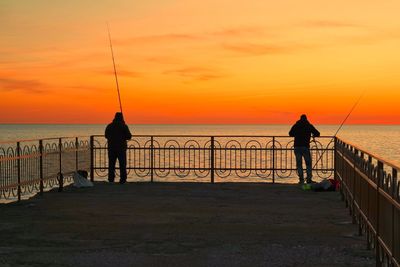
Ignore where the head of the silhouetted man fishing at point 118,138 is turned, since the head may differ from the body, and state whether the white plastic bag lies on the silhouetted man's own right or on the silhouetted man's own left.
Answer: on the silhouetted man's own left

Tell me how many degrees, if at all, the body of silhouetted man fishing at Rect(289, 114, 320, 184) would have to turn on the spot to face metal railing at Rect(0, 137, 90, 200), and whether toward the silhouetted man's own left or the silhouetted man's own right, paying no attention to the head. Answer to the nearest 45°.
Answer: approximately 135° to the silhouetted man's own left

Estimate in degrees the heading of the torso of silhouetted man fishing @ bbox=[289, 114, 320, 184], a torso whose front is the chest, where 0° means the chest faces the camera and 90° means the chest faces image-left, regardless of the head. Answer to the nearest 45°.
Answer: approximately 180°

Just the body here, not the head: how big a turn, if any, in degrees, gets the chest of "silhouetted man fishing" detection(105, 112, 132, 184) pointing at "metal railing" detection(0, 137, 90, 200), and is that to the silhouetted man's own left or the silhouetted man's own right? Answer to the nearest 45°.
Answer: approximately 135° to the silhouetted man's own left

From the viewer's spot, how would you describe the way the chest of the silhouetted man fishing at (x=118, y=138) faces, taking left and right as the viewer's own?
facing away from the viewer

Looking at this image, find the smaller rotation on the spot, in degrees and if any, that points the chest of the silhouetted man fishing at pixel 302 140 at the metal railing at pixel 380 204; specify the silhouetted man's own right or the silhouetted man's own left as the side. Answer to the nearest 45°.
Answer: approximately 180°

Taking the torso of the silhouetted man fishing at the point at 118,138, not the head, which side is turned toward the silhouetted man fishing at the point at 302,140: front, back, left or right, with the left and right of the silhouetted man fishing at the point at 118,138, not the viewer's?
right

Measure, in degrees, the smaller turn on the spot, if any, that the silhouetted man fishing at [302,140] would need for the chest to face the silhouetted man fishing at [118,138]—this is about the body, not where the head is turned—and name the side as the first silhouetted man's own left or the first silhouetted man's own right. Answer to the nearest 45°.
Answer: approximately 90° to the first silhouetted man's own left

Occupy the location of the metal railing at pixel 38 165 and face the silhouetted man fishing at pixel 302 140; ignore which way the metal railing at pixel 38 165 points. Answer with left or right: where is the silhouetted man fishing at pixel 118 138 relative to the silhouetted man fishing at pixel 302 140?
left
